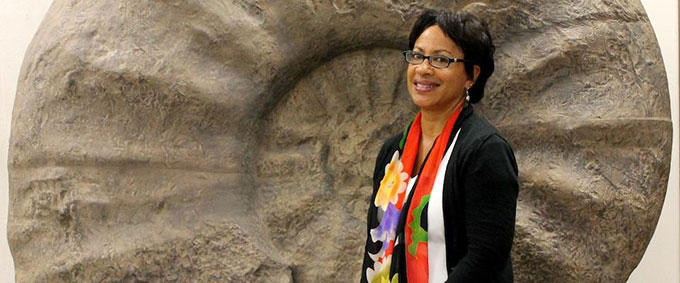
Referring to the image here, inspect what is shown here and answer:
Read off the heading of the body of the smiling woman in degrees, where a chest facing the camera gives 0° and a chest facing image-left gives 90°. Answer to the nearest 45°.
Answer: approximately 45°
